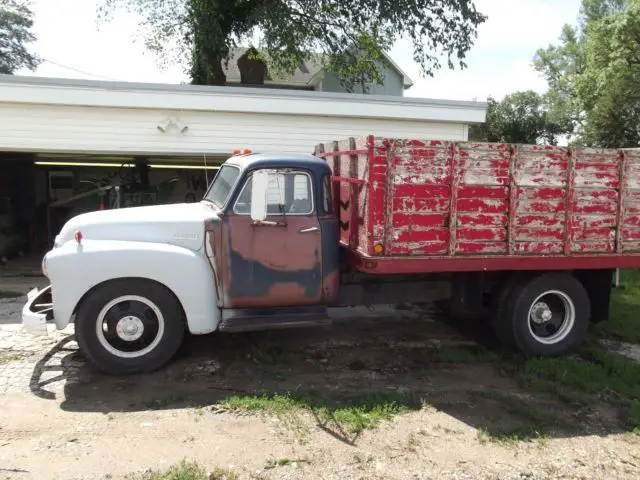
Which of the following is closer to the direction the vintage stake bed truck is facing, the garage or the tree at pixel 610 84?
the garage

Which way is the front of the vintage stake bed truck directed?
to the viewer's left

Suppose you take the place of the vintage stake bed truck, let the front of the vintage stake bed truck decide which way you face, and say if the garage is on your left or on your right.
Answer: on your right

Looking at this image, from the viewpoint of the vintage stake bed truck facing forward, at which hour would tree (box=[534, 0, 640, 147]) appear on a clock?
The tree is roughly at 4 o'clock from the vintage stake bed truck.

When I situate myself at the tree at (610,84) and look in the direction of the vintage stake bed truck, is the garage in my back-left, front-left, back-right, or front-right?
front-right
